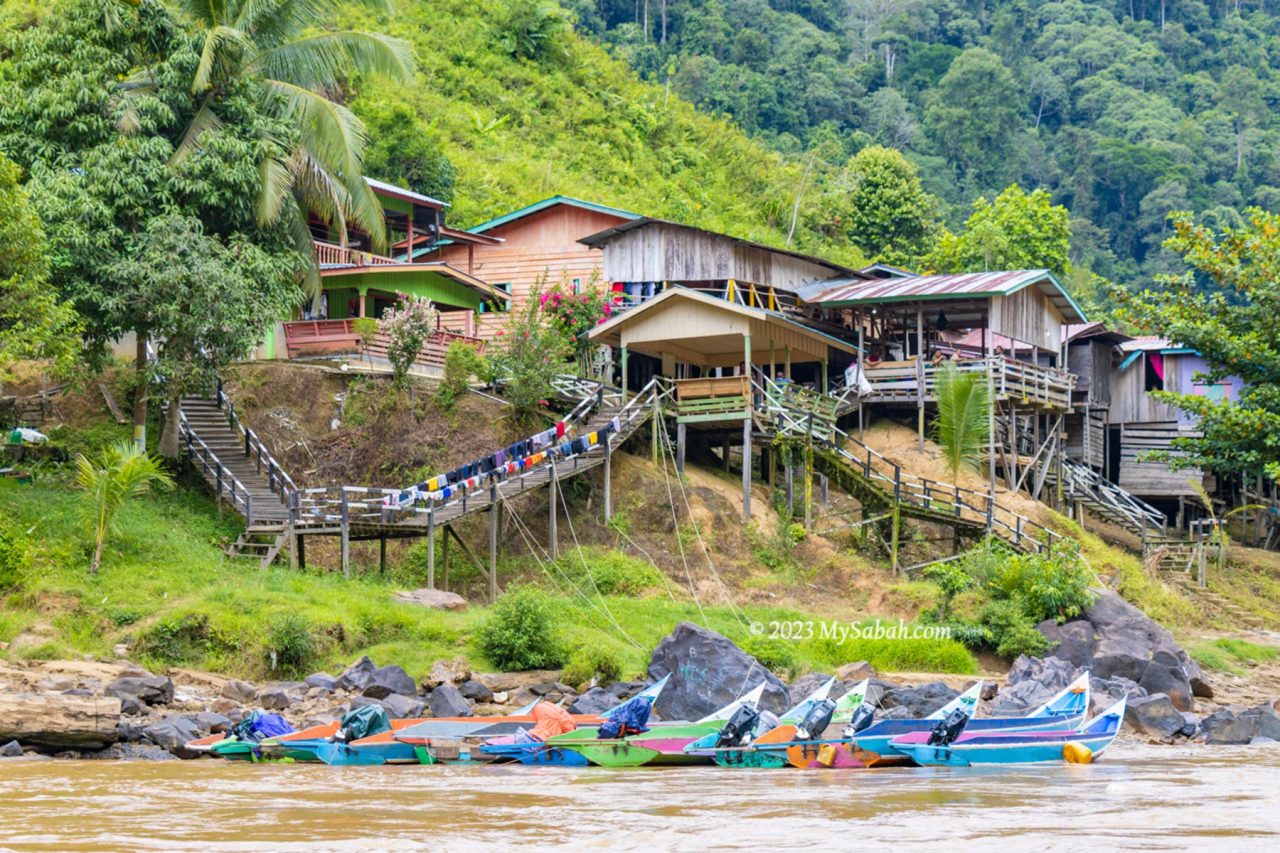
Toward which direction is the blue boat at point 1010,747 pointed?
to the viewer's right

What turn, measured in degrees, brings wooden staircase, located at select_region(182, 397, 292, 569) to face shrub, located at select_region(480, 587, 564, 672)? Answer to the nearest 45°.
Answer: approximately 45° to its left

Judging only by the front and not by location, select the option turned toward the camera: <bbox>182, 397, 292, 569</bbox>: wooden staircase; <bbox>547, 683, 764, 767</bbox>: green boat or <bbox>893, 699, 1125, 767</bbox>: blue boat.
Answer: the wooden staircase

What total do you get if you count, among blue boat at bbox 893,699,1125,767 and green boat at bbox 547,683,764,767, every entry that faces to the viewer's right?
2

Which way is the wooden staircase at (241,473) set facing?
toward the camera

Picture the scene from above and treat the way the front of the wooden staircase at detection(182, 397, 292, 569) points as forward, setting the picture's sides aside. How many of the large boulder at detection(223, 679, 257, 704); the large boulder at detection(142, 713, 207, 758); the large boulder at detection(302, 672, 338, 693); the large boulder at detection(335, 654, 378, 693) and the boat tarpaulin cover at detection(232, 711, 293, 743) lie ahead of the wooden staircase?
5

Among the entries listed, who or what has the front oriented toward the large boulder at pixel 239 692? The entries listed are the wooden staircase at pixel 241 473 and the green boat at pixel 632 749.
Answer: the wooden staircase

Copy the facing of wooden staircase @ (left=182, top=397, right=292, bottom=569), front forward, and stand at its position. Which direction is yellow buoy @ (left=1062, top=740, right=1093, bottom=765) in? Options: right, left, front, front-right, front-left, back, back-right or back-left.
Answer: front-left

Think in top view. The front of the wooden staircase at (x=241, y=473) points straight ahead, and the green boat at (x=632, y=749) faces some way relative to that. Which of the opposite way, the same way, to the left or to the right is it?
to the left

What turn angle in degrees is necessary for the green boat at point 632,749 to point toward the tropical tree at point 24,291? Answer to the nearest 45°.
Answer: approximately 135° to its left

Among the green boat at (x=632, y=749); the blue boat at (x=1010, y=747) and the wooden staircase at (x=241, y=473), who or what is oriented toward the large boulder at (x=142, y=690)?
the wooden staircase

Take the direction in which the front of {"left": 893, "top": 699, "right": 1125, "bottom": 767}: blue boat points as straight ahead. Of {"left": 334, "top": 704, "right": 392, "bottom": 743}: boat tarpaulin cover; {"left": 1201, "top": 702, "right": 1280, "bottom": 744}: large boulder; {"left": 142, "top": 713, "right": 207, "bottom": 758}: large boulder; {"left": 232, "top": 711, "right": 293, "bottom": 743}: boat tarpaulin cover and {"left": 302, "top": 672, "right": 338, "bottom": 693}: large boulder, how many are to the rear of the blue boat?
4

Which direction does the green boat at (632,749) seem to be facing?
to the viewer's right

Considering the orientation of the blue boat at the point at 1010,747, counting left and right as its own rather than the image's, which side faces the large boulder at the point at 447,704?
back

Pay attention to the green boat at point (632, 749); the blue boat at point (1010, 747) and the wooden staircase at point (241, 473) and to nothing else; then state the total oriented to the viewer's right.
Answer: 2

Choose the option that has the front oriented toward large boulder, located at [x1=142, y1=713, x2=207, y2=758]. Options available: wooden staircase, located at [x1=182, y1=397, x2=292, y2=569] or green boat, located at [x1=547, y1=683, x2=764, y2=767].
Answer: the wooden staircase
